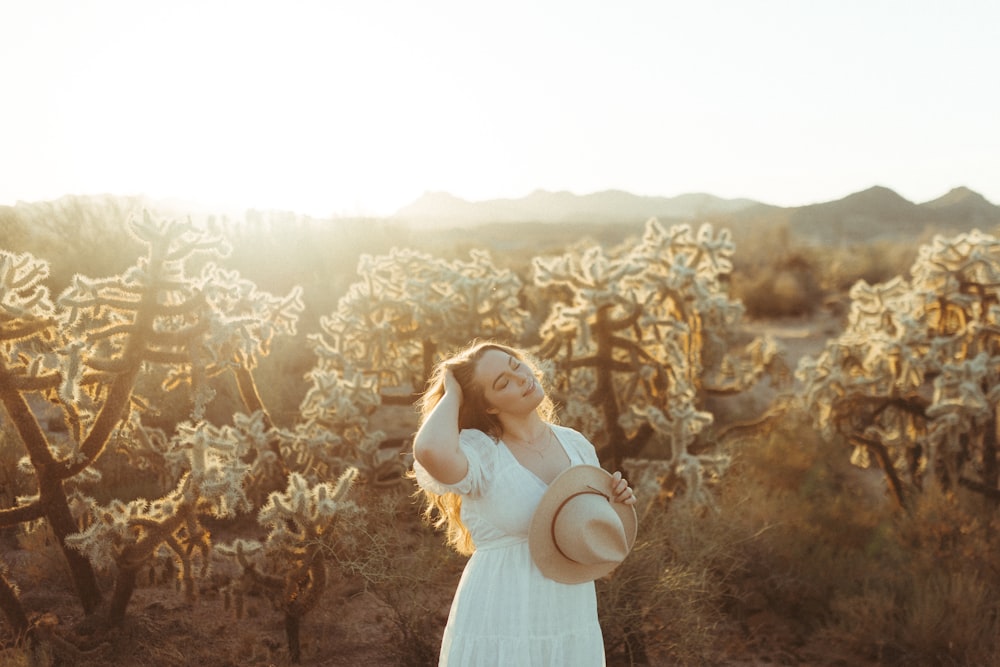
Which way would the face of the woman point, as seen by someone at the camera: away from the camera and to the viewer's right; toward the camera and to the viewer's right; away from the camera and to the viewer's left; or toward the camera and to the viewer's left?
toward the camera and to the viewer's right

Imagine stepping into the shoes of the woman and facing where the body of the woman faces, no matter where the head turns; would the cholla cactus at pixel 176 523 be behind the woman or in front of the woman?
behind

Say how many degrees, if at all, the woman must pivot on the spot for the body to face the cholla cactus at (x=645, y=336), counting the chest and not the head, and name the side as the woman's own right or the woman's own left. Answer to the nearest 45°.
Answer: approximately 135° to the woman's own left

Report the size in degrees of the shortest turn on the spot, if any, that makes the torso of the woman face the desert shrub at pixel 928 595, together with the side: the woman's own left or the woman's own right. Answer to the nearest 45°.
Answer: approximately 90° to the woman's own left

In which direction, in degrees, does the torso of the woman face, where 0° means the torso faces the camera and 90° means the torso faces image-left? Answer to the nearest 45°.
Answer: approximately 315°

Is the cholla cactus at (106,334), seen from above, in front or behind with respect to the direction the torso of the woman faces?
behind

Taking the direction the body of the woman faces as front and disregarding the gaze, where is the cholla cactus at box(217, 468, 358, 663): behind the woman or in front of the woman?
behind

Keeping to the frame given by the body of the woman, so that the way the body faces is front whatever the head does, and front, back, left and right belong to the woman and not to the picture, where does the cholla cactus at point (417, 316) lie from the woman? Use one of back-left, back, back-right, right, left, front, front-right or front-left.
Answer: back-left

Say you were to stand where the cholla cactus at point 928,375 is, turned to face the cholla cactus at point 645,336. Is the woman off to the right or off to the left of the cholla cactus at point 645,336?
left
